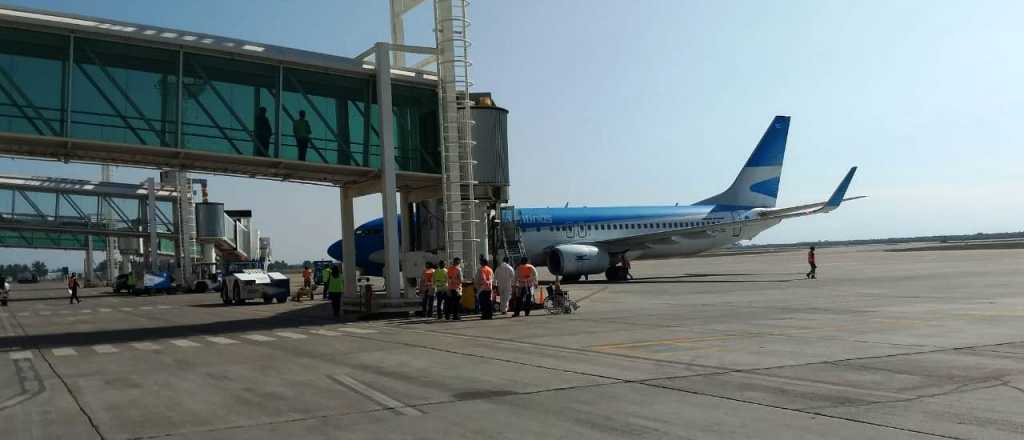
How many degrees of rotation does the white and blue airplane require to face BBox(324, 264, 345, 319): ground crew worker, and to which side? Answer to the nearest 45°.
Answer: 0° — it already faces them

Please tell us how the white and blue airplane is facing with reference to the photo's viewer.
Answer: facing the viewer and to the left of the viewer

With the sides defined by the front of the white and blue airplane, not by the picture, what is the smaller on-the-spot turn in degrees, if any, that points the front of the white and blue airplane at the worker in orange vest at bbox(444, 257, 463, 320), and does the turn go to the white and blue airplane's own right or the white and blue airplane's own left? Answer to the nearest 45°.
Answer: approximately 45° to the white and blue airplane's own left

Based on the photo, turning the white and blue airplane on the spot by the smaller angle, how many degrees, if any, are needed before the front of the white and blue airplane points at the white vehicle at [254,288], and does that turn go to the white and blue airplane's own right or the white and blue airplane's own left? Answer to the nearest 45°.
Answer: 0° — it already faces it

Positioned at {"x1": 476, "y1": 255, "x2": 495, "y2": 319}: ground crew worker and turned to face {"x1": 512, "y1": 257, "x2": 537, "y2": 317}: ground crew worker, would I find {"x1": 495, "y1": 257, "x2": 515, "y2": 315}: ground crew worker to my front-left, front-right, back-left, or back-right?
front-left
